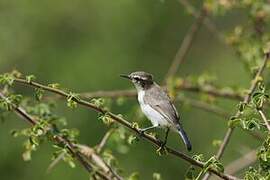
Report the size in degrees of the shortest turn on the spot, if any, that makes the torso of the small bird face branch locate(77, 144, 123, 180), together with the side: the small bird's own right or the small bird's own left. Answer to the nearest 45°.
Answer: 0° — it already faces it

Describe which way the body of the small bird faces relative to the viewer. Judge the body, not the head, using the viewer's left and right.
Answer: facing to the left of the viewer
